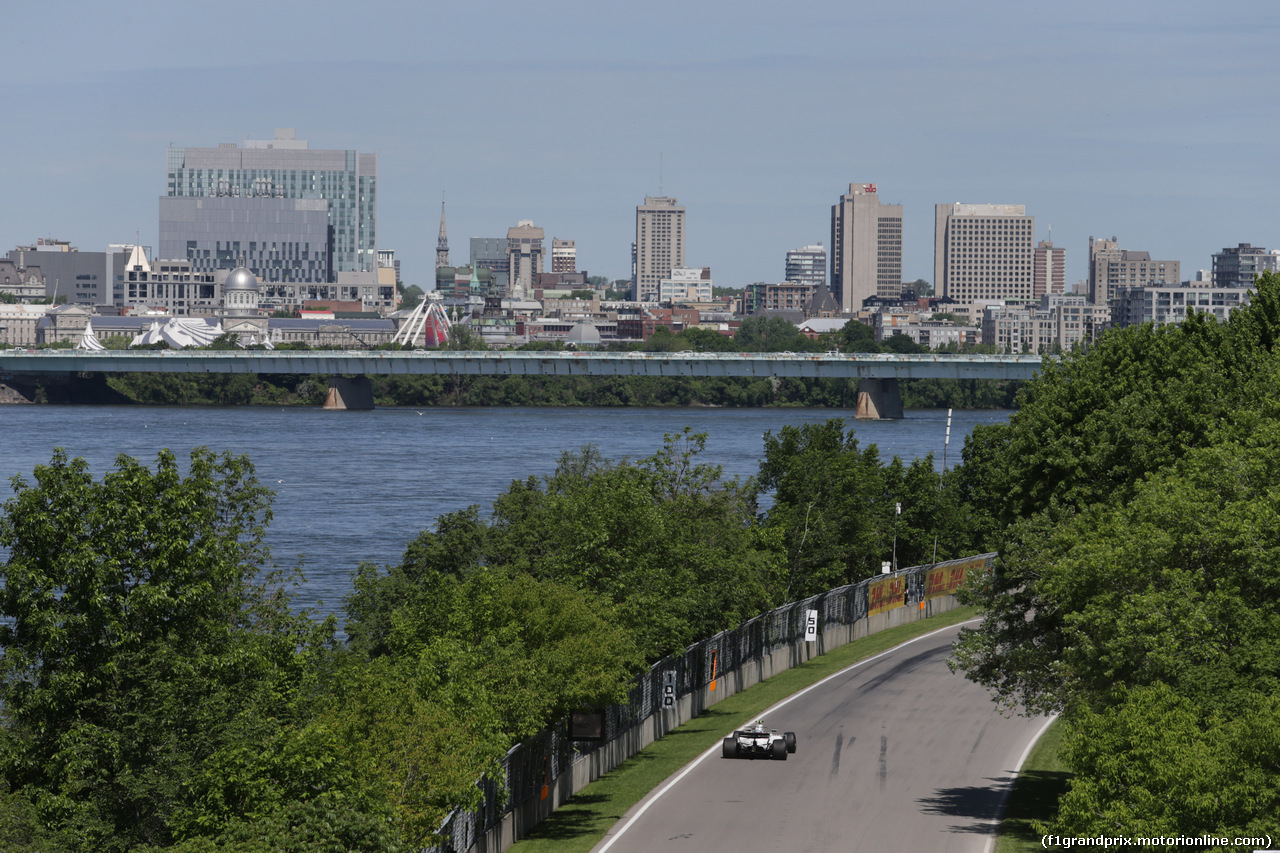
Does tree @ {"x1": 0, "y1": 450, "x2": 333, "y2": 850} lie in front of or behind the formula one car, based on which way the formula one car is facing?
behind

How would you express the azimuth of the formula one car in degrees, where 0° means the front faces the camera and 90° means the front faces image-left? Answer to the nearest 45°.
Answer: approximately 180°
